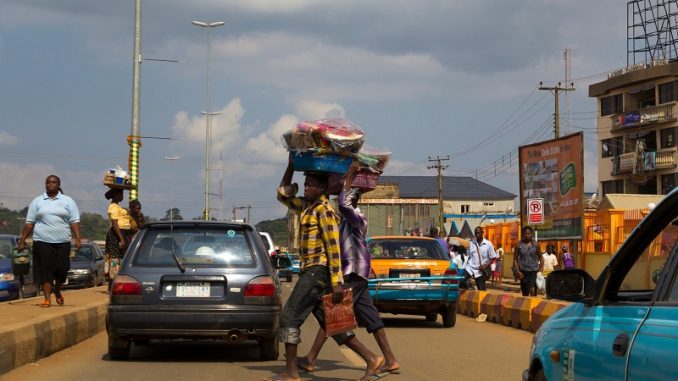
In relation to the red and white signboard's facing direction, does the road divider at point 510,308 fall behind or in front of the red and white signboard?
in front

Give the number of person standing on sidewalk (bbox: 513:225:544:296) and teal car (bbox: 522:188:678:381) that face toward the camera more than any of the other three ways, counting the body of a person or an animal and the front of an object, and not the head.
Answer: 1

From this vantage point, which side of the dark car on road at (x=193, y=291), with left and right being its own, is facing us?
back

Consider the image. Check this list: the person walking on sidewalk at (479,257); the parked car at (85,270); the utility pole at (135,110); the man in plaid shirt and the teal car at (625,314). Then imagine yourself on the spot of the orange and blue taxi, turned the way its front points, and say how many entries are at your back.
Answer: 2

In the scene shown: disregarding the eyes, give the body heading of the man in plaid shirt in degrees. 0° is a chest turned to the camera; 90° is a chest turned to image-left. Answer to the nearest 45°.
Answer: approximately 90°

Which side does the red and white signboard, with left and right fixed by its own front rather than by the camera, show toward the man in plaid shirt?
front

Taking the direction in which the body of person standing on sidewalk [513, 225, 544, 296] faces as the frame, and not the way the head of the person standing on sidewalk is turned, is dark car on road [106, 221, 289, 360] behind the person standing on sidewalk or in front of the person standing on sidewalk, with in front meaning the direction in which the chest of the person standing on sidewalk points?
in front

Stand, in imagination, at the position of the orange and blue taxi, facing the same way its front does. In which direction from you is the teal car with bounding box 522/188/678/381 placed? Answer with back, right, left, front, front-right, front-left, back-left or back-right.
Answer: back

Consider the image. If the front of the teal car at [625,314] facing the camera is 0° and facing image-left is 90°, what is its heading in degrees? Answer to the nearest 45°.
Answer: approximately 135°

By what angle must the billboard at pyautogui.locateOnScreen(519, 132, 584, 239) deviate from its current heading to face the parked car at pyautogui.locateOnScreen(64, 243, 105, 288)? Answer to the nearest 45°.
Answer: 0° — it already faces it

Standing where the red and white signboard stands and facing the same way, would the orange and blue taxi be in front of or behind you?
in front

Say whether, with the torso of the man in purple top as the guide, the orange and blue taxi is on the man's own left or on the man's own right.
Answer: on the man's own right

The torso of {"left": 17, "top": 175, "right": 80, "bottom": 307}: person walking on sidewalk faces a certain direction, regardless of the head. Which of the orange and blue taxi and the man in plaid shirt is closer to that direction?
the man in plaid shirt
